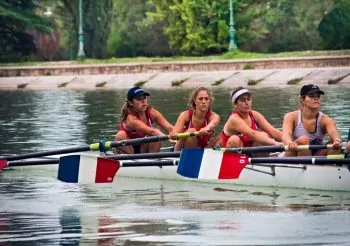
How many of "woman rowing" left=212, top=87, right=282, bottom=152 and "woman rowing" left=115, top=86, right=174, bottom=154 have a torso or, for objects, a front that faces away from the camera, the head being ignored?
0

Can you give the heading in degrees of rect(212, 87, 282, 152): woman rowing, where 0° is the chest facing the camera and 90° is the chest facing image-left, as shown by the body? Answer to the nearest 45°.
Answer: approximately 315°

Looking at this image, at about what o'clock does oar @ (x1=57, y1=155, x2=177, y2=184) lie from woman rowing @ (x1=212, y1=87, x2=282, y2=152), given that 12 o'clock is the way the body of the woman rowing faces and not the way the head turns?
The oar is roughly at 4 o'clock from the woman rowing.

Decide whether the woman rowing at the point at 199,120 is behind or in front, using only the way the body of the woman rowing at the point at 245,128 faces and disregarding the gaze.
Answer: behind

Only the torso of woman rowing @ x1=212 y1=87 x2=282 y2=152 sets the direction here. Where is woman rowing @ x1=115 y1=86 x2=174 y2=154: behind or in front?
behind
